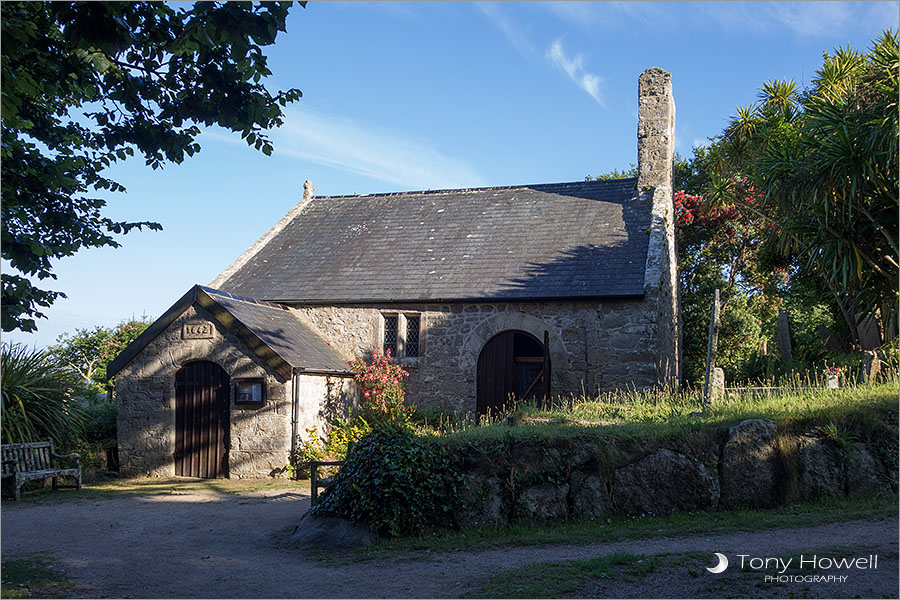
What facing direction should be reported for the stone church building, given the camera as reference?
facing the viewer

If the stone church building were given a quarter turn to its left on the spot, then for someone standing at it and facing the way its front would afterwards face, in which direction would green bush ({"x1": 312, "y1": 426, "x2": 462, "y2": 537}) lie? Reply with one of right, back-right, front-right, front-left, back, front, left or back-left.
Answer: right

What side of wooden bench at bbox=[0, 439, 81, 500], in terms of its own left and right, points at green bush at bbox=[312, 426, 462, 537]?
front

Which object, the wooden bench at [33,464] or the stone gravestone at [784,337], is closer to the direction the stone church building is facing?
the wooden bench

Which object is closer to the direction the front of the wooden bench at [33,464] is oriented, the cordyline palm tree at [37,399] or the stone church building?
the stone church building

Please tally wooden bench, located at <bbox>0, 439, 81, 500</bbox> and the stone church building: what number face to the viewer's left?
0

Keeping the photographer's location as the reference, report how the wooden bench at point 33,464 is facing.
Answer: facing the viewer and to the right of the viewer

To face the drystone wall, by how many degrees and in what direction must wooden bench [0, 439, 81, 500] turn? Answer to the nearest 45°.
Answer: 0° — it already faces it

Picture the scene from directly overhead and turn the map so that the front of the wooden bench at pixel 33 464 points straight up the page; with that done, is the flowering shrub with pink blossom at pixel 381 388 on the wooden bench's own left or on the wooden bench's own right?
on the wooden bench's own left

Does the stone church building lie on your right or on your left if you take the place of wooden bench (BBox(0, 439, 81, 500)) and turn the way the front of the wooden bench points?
on your left
